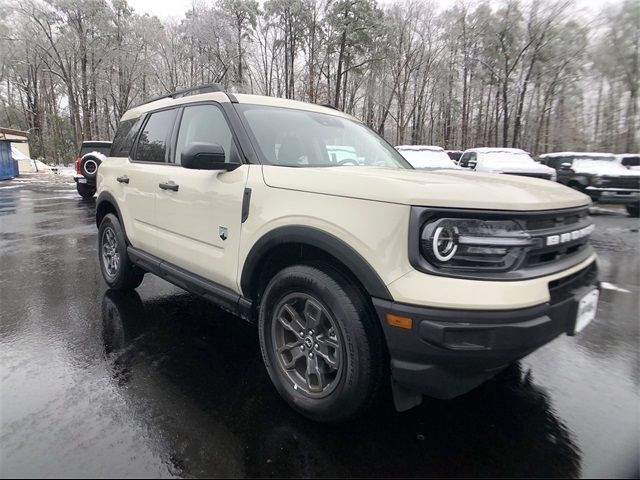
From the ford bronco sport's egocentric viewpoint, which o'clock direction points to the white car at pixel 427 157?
The white car is roughly at 8 o'clock from the ford bronco sport.

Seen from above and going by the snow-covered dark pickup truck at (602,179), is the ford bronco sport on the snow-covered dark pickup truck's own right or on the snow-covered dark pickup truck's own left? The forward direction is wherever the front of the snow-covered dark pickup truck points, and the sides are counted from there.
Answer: on the snow-covered dark pickup truck's own right

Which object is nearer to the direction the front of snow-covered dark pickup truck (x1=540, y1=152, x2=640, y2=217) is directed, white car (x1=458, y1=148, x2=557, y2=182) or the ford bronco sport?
the ford bronco sport

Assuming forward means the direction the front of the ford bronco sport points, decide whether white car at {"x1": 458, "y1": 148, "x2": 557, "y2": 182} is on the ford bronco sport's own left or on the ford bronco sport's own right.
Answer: on the ford bronco sport's own left

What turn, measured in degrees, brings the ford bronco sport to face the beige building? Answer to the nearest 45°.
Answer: approximately 180°

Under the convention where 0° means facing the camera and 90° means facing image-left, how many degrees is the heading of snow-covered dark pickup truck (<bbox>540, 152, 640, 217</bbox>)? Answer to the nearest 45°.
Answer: approximately 315°

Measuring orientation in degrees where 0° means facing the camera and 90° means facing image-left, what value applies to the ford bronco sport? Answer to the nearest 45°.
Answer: approximately 315°

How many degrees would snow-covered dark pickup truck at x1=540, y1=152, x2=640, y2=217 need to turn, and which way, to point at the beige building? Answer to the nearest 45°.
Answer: approximately 135° to its right

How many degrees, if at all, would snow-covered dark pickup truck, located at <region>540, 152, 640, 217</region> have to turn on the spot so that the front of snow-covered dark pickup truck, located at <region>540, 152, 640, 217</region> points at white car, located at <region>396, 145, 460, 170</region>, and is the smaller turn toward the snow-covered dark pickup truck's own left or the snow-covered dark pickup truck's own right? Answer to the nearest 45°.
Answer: approximately 135° to the snow-covered dark pickup truck's own right
